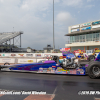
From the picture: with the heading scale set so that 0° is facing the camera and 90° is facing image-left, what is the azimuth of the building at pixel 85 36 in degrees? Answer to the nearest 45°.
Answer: approximately 45°

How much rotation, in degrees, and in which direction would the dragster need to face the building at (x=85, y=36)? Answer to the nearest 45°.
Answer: approximately 90° to its right

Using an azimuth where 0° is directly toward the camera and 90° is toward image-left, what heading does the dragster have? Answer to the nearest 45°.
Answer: approximately 90°

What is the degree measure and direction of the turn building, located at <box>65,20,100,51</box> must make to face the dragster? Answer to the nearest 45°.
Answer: approximately 45° to its left

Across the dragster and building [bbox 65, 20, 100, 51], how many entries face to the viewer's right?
0
